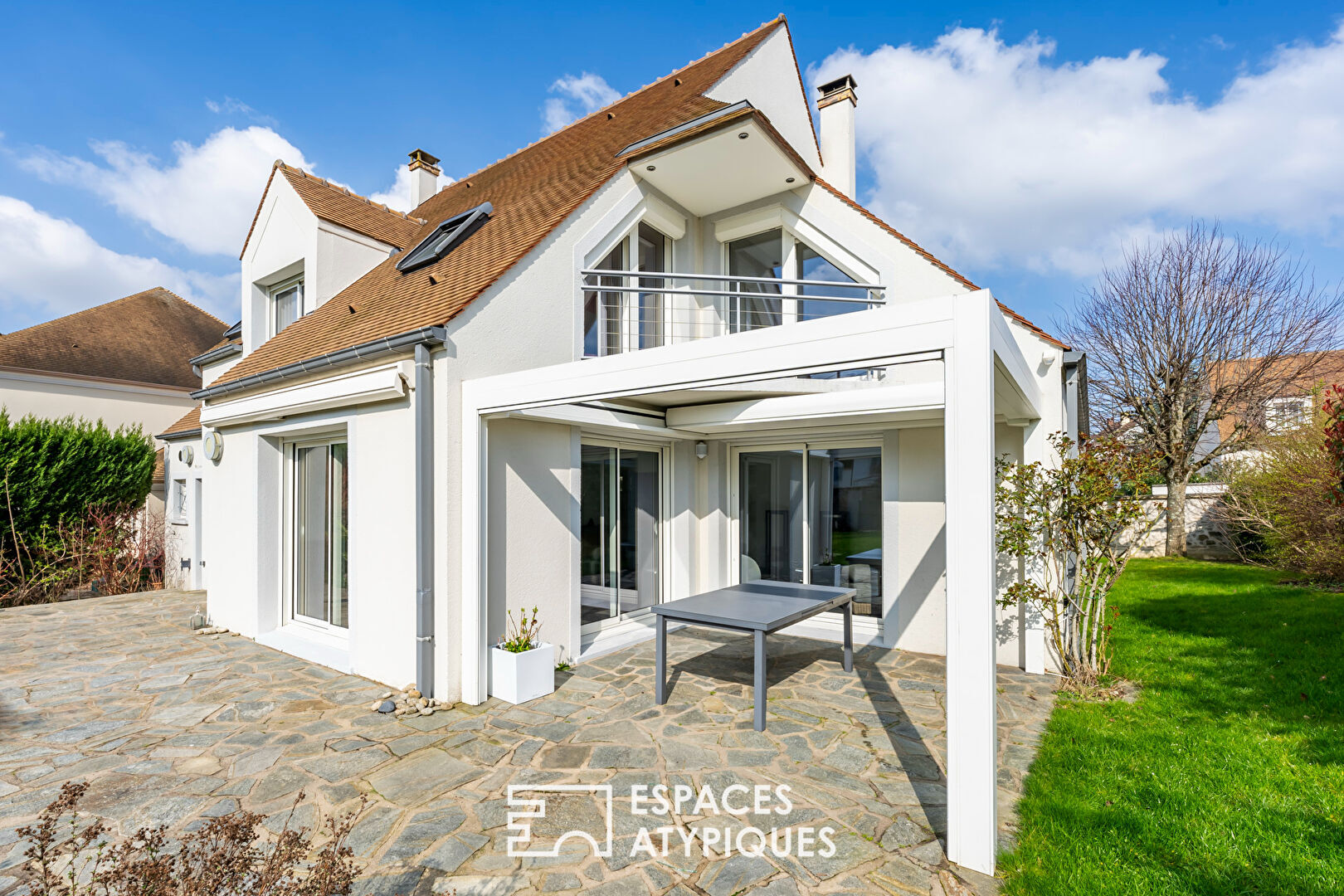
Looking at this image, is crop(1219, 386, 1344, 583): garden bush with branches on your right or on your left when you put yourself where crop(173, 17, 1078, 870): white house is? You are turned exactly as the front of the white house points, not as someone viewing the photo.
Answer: on your left

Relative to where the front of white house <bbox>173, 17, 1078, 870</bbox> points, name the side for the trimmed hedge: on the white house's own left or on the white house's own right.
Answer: on the white house's own right

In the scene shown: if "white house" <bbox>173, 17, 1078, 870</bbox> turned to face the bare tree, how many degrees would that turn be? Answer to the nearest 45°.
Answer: approximately 135° to its left

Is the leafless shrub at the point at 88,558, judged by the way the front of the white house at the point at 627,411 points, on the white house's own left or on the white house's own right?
on the white house's own right

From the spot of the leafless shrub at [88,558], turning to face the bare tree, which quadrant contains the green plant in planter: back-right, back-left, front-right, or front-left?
front-right

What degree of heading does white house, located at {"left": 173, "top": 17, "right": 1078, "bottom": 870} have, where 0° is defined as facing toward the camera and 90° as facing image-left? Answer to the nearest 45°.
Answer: approximately 0°
